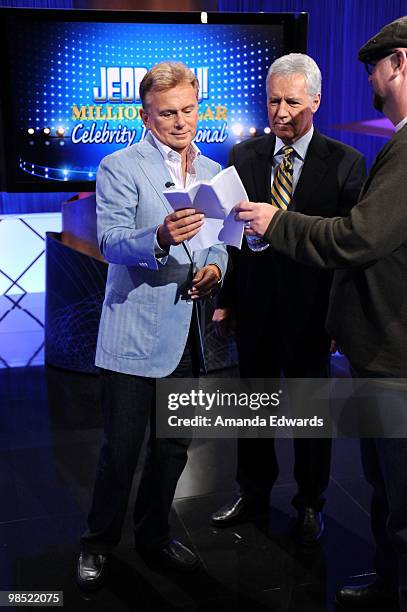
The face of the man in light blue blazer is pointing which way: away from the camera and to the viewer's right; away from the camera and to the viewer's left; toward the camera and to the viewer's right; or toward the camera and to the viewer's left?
toward the camera and to the viewer's right

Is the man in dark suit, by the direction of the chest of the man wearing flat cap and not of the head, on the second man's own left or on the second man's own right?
on the second man's own right

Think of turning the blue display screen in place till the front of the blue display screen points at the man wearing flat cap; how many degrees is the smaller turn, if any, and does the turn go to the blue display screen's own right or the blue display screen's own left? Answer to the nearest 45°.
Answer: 0° — it already faces them

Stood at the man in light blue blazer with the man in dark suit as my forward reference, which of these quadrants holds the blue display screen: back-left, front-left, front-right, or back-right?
front-left

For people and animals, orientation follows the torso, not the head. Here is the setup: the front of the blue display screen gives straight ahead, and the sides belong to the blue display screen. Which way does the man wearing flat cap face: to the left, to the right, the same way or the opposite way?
to the right

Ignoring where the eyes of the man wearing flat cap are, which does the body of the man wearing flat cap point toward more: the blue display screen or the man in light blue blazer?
the man in light blue blazer

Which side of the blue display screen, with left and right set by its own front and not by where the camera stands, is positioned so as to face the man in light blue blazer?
front

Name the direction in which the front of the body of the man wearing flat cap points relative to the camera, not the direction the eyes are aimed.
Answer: to the viewer's left

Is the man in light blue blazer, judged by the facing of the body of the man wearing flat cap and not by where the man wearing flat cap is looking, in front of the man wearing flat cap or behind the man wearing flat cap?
in front

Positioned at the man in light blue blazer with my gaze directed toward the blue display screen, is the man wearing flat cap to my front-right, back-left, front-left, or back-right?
back-right

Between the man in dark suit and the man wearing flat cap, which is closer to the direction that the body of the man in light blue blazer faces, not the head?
the man wearing flat cap

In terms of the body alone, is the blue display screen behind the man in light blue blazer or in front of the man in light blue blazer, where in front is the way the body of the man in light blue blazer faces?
behind

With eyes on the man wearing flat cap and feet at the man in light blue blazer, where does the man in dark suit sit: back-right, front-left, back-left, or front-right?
front-left

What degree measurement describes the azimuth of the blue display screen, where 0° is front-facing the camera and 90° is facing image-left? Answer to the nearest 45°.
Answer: approximately 0°

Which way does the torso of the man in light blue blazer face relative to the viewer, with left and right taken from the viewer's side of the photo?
facing the viewer and to the right of the viewer
